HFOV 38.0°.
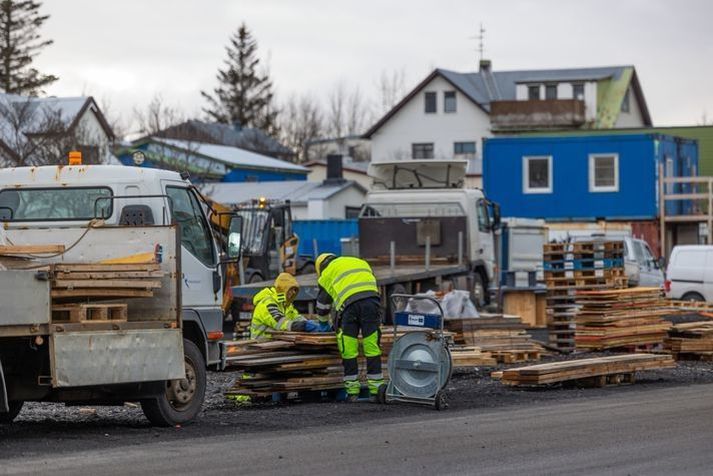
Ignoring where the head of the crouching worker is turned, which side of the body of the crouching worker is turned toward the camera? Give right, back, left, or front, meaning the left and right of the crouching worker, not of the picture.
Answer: right

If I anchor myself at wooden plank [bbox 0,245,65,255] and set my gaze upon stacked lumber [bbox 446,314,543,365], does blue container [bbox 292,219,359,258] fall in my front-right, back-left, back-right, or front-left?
front-left

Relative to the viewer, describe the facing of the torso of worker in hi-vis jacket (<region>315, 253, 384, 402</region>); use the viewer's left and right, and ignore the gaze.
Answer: facing away from the viewer and to the left of the viewer

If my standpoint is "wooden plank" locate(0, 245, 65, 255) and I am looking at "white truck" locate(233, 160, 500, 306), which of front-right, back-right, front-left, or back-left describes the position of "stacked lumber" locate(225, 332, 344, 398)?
front-right

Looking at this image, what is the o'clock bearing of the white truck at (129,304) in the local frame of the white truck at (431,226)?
the white truck at (129,304) is roughly at 5 o'clock from the white truck at (431,226).

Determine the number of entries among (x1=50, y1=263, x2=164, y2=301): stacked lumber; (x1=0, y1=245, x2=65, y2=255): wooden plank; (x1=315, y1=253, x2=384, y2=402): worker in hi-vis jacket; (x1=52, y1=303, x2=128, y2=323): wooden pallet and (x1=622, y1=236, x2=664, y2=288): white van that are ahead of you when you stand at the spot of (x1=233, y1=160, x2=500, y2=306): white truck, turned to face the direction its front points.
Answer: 1

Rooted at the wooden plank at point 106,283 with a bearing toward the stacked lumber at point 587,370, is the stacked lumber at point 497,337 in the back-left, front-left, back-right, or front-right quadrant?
front-left

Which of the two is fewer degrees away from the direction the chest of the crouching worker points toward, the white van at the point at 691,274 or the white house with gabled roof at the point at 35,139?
the white van

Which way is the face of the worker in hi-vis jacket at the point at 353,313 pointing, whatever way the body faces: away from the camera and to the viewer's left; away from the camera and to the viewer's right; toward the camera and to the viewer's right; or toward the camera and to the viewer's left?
away from the camera and to the viewer's left
